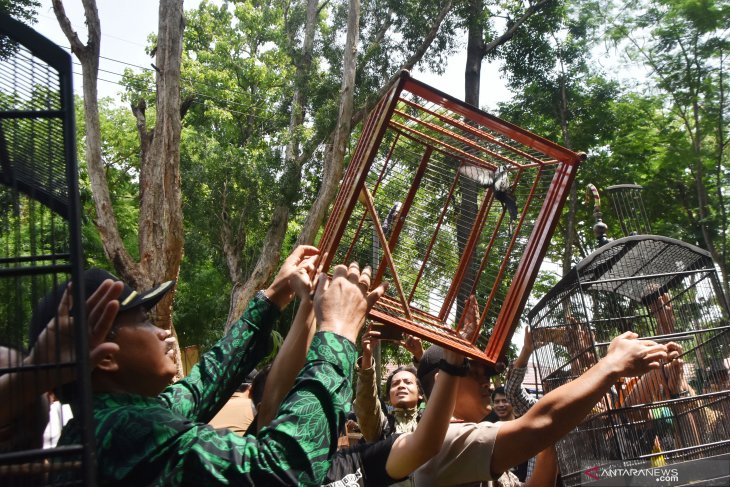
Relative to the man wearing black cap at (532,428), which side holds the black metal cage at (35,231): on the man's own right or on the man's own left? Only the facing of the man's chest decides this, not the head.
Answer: on the man's own right

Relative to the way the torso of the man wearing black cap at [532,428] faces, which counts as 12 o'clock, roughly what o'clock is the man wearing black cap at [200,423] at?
the man wearing black cap at [200,423] is roughly at 4 o'clock from the man wearing black cap at [532,428].

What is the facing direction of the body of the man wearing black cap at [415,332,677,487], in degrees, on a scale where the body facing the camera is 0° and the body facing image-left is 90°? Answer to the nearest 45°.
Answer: approximately 270°

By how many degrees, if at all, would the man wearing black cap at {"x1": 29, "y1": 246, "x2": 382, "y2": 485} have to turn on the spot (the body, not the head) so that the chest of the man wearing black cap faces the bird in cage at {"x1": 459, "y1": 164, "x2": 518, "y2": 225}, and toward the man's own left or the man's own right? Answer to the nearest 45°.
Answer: approximately 45° to the man's own left

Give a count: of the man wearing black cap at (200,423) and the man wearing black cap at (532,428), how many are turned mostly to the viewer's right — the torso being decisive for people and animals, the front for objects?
2

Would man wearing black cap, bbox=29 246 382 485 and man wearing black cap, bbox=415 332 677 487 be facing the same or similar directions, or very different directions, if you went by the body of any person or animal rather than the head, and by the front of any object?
same or similar directions

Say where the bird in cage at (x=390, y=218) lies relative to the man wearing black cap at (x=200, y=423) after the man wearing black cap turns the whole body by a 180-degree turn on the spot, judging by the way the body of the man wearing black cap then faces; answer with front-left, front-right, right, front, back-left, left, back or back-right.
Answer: back-right

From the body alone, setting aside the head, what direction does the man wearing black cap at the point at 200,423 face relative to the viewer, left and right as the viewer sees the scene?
facing to the right of the viewer

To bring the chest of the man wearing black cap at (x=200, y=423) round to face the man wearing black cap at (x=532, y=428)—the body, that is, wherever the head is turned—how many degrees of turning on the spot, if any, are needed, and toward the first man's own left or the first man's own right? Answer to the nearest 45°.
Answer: approximately 45° to the first man's own left
